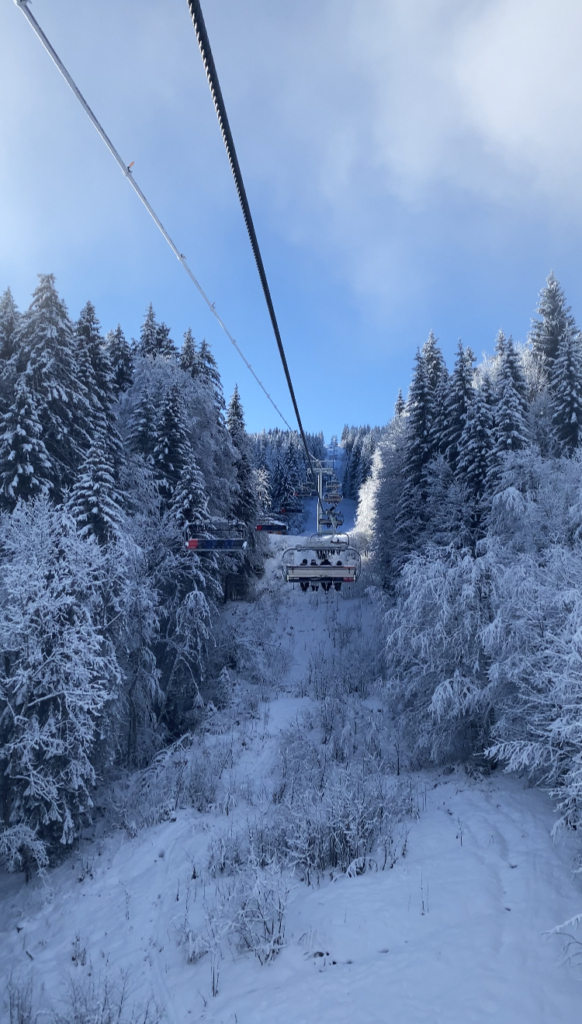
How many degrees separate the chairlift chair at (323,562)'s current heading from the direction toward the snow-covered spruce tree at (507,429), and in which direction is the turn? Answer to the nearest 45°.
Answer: approximately 45° to its right

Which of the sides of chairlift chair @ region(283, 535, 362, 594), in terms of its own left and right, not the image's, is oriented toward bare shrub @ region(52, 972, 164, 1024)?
back

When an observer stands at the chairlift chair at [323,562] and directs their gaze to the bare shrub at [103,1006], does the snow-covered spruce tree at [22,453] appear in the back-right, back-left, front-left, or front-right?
front-right

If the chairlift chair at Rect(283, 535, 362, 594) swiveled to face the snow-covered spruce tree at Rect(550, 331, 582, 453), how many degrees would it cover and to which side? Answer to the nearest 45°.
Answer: approximately 45° to its right

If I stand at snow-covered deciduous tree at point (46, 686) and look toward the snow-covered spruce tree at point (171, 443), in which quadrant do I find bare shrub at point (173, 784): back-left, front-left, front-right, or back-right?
front-right

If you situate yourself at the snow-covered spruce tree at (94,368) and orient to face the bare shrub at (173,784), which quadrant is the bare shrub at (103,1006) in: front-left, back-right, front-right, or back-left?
front-right

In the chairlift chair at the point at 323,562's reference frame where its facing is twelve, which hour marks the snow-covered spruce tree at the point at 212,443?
The snow-covered spruce tree is roughly at 11 o'clock from the chairlift chair.

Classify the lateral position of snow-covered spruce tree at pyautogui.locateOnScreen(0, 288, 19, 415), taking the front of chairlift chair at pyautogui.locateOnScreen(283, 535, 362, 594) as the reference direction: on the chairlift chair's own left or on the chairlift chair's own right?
on the chairlift chair's own left

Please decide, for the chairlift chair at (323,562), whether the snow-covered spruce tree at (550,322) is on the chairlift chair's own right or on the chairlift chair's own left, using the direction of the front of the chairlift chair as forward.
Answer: on the chairlift chair's own right

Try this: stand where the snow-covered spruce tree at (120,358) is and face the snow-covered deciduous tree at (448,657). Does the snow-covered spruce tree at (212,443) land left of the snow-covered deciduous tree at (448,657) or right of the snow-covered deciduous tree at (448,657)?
left

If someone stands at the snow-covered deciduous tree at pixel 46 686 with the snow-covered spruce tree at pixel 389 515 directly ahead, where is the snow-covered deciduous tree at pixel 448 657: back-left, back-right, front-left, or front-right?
front-right

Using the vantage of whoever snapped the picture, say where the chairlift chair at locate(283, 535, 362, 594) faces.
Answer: facing away from the viewer

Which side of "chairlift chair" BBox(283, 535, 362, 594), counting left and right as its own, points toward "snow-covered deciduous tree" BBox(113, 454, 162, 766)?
left
